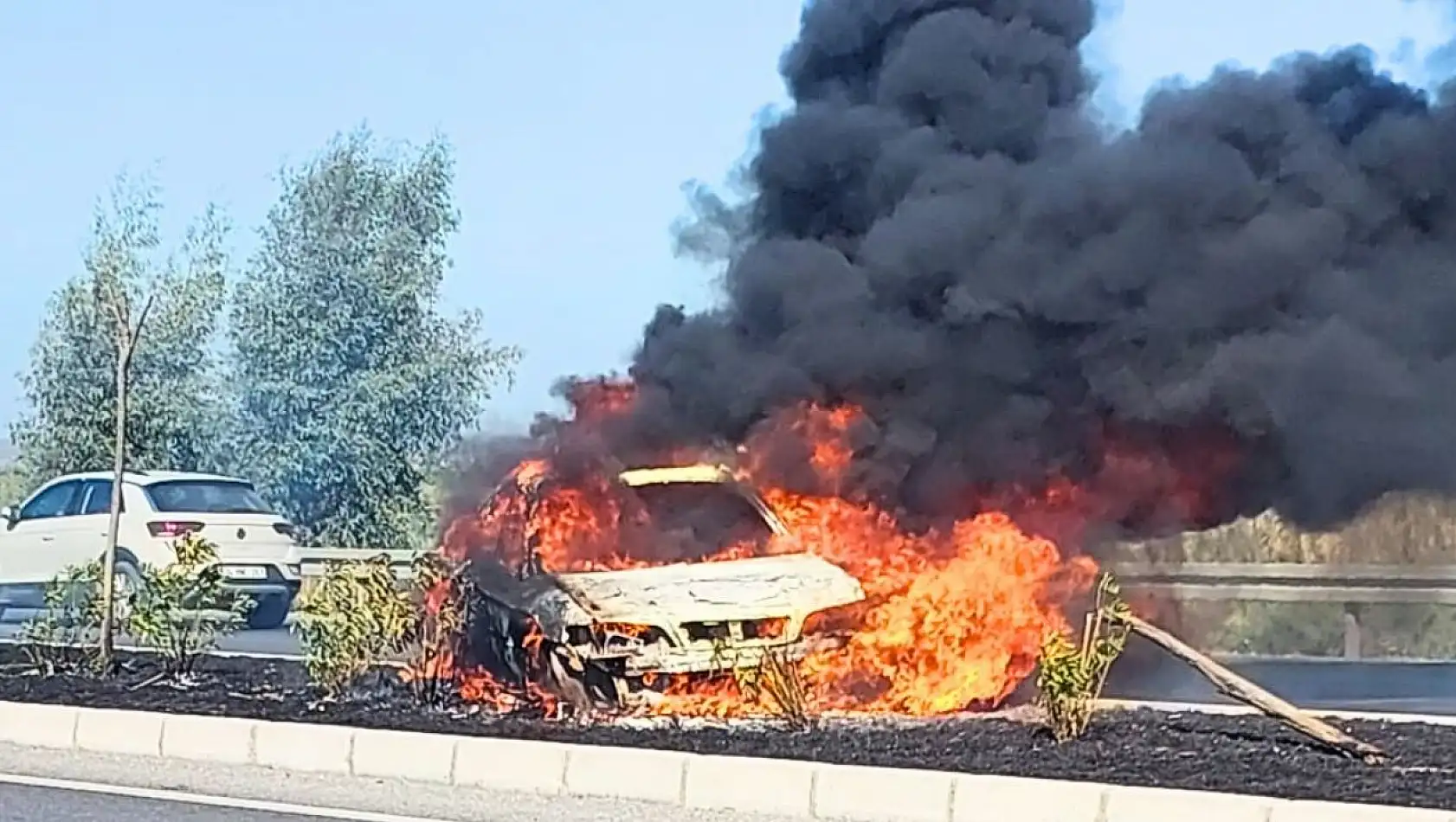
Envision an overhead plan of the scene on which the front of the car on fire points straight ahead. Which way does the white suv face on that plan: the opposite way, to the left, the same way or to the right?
the opposite way

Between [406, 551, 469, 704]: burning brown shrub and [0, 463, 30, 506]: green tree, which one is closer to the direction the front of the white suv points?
the green tree

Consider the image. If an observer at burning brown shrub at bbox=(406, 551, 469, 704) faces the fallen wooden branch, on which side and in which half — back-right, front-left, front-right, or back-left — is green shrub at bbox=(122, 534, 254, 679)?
back-left

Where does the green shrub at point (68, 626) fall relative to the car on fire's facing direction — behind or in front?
behind

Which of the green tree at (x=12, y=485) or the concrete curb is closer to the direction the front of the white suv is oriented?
the green tree

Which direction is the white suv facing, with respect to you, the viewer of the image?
facing away from the viewer and to the left of the viewer

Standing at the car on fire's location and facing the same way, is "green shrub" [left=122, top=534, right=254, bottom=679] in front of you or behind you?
behind

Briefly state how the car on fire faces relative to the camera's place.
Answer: facing the viewer and to the right of the viewer

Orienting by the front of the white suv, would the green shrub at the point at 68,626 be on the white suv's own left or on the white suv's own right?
on the white suv's own left

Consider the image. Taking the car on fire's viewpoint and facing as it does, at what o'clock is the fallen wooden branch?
The fallen wooden branch is roughly at 11 o'clock from the car on fire.

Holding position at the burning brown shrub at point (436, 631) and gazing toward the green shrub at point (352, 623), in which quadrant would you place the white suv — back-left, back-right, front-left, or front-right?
front-right

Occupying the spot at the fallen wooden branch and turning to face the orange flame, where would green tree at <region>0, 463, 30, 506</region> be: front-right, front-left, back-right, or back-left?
front-right
